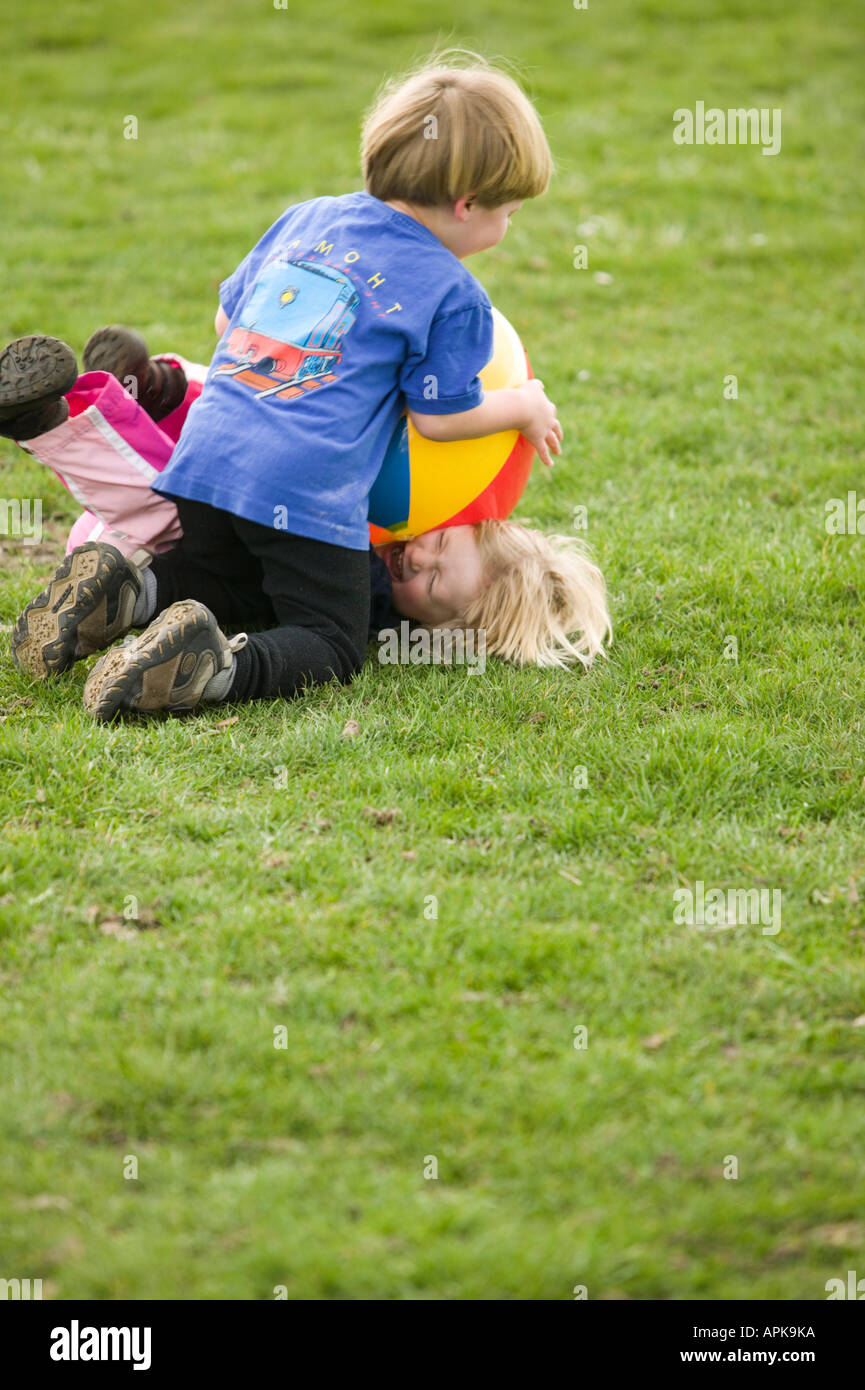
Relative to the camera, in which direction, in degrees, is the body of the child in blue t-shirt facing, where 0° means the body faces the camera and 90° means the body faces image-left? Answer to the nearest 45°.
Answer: approximately 225°

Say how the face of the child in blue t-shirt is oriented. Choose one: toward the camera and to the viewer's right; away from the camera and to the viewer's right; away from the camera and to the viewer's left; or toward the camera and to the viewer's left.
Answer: away from the camera and to the viewer's right
